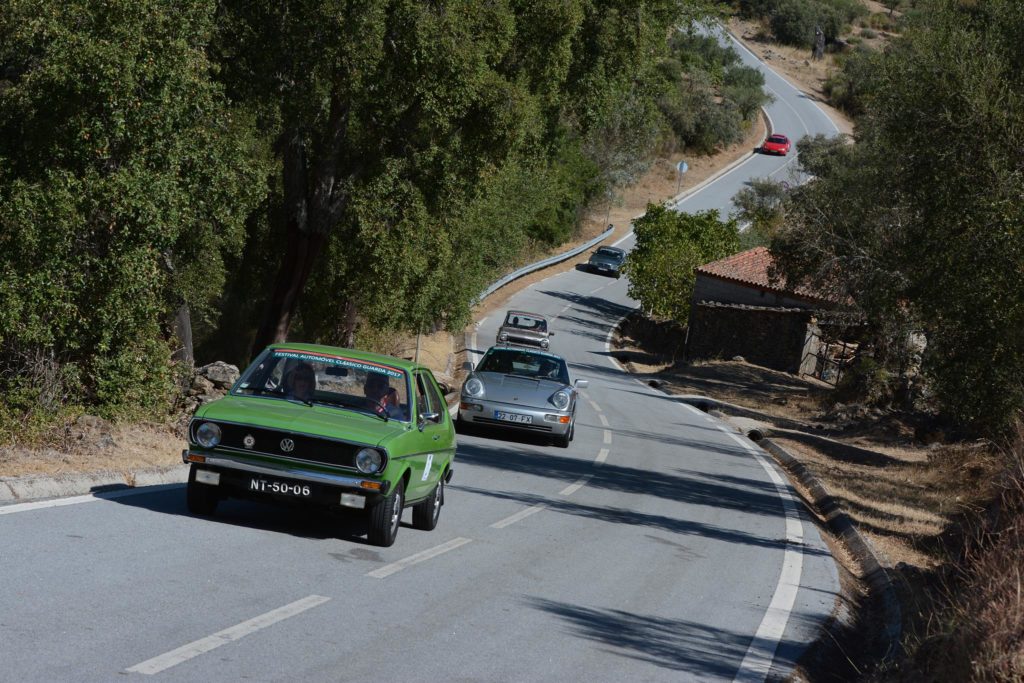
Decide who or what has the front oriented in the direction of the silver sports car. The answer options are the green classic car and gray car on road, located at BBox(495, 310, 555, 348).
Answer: the gray car on road

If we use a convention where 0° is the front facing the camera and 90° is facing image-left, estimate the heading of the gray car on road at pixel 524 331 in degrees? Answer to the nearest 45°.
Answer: approximately 0°

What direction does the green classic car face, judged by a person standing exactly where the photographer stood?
facing the viewer and to the left of the viewer

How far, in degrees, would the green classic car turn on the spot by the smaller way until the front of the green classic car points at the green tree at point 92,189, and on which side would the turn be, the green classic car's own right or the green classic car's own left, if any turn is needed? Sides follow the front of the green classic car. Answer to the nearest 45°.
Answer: approximately 90° to the green classic car's own right

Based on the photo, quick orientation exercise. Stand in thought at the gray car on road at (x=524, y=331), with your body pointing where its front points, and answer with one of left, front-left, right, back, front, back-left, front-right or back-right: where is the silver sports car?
front

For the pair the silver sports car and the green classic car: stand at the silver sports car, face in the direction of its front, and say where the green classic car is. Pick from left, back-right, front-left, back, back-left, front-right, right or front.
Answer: front

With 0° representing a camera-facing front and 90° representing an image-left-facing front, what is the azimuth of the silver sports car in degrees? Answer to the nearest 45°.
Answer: approximately 0°

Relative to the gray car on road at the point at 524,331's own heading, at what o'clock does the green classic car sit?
The green classic car is roughly at 12 o'clock from the gray car on road.

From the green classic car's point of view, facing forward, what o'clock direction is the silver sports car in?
The silver sports car is roughly at 5 o'clock from the green classic car.

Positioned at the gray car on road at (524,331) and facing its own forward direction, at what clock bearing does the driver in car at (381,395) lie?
The driver in car is roughly at 12 o'clock from the gray car on road.

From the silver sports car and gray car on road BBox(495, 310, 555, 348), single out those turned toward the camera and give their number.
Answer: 2
